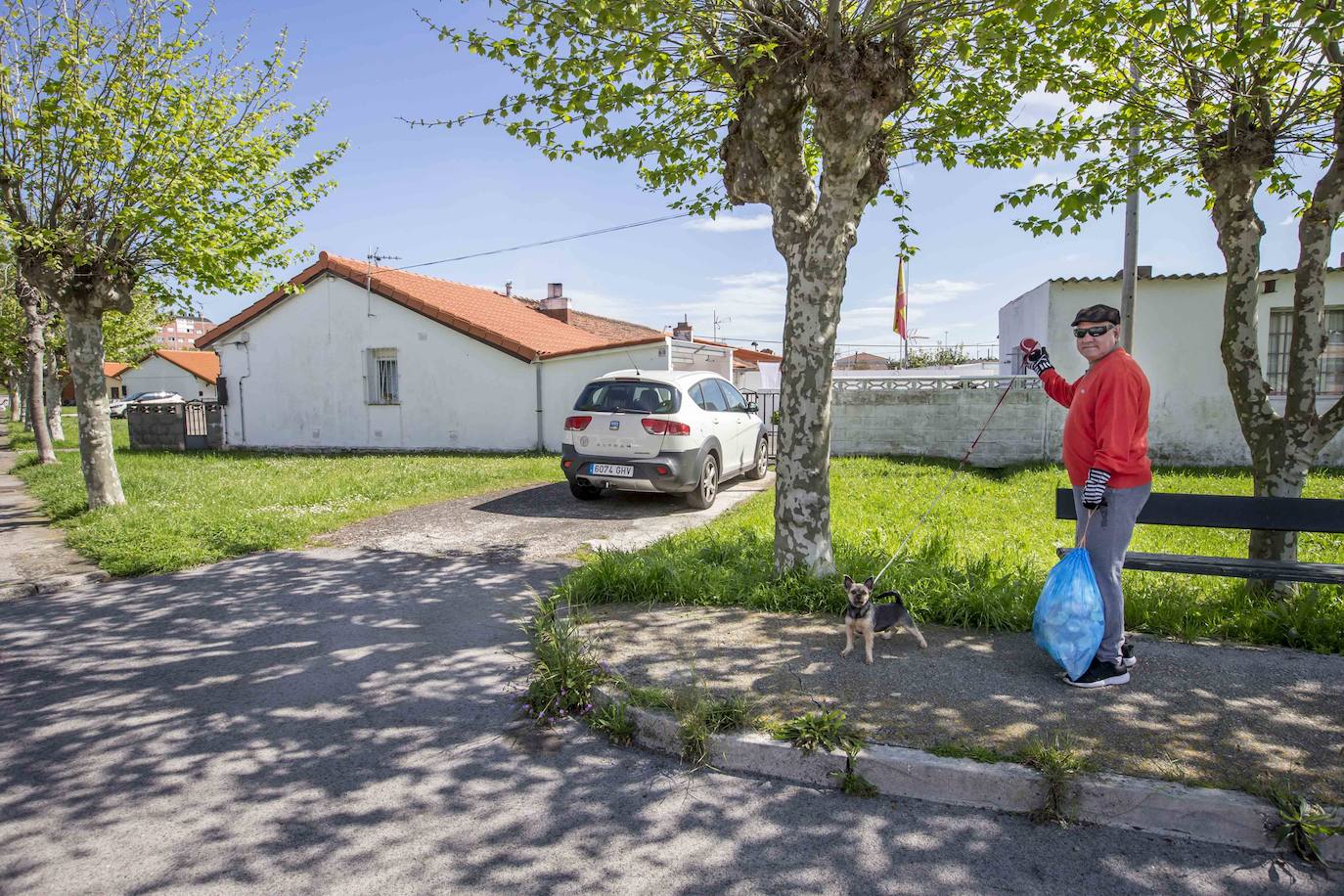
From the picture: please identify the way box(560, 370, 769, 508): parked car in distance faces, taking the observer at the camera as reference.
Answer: facing away from the viewer and to the right of the viewer

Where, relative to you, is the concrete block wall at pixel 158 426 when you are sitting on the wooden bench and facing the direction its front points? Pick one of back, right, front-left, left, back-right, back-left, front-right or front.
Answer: right

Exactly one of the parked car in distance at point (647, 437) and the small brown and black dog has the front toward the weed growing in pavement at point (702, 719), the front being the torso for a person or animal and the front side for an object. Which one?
the small brown and black dog

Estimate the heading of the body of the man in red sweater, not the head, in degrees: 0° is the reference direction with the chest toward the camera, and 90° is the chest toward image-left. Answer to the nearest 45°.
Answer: approximately 90°

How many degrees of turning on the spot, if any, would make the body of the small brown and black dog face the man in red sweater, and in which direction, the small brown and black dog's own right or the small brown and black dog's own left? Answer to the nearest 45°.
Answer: approximately 135° to the small brown and black dog's own left

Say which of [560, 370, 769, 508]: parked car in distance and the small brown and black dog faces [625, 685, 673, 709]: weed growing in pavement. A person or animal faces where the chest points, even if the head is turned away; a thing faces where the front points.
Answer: the small brown and black dog

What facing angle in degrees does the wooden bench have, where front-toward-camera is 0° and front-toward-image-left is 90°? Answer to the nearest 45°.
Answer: approximately 0°
